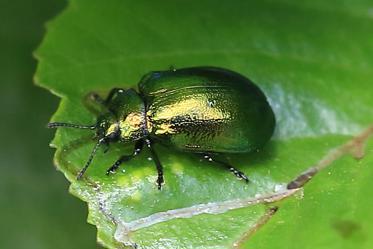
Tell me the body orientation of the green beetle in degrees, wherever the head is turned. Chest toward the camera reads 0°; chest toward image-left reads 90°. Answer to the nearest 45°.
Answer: approximately 90°
